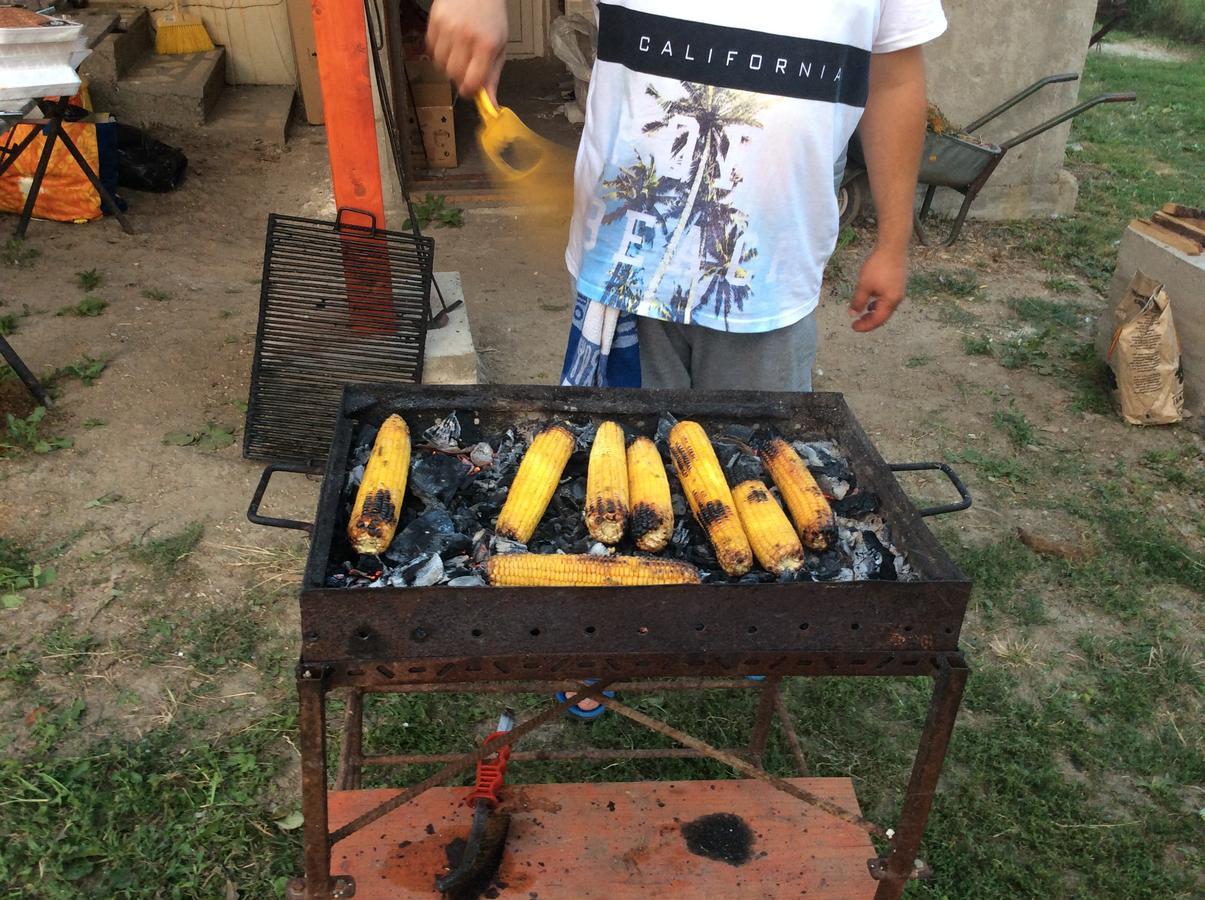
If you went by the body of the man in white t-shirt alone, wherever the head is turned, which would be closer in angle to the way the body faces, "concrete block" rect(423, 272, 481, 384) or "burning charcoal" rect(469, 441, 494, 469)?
the burning charcoal

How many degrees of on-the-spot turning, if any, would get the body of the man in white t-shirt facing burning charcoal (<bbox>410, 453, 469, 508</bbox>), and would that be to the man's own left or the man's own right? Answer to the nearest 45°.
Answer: approximately 45° to the man's own right

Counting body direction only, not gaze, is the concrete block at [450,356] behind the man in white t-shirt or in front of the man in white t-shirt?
behind

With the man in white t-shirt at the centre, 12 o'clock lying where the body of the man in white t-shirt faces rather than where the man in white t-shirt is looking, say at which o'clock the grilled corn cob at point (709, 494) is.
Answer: The grilled corn cob is roughly at 12 o'clock from the man in white t-shirt.

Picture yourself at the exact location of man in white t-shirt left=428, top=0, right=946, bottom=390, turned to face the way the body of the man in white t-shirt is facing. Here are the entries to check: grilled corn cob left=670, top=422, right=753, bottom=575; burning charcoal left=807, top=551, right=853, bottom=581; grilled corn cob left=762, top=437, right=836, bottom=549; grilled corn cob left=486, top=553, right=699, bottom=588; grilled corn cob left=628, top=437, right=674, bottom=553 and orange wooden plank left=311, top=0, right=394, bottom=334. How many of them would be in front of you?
5

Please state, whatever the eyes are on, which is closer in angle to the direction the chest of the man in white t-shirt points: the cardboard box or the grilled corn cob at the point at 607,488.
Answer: the grilled corn cob

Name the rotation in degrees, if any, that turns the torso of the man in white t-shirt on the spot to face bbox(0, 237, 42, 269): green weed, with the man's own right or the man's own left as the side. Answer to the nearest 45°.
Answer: approximately 135° to the man's own right

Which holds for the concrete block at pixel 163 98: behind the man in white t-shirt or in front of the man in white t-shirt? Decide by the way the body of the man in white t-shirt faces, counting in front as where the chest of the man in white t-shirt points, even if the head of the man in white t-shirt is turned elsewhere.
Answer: behind

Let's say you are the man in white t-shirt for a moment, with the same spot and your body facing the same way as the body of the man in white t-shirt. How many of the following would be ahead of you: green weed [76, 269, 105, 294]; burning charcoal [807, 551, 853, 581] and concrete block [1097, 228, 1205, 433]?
1

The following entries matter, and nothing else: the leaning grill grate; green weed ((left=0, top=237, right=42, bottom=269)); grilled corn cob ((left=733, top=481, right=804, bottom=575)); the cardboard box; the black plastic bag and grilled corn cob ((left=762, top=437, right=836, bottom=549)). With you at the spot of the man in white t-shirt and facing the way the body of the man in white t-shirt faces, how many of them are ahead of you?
2

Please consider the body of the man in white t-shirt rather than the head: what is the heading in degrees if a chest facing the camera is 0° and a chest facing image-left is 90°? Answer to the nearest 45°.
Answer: approximately 0°

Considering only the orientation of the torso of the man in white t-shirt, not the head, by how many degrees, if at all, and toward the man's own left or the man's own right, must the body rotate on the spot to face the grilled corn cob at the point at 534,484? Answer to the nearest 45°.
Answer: approximately 45° to the man's own right

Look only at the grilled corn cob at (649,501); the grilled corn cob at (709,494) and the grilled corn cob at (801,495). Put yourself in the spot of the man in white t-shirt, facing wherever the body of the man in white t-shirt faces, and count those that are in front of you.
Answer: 3

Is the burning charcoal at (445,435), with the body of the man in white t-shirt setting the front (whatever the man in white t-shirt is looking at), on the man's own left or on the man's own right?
on the man's own right
